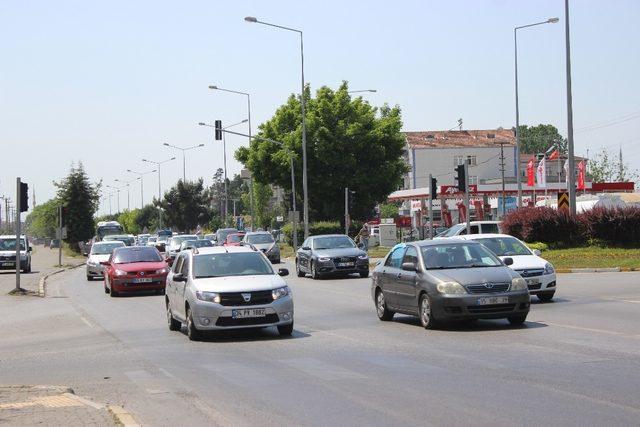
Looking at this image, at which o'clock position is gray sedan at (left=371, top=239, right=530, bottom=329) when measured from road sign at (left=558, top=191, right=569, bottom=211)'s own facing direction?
The gray sedan is roughly at 12 o'clock from the road sign.

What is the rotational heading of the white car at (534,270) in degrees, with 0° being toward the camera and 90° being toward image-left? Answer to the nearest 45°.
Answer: approximately 315°

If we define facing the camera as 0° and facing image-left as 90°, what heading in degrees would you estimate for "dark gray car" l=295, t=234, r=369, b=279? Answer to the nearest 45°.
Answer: approximately 315°

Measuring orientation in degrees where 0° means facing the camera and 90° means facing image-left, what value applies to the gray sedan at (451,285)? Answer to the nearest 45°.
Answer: approximately 315°
